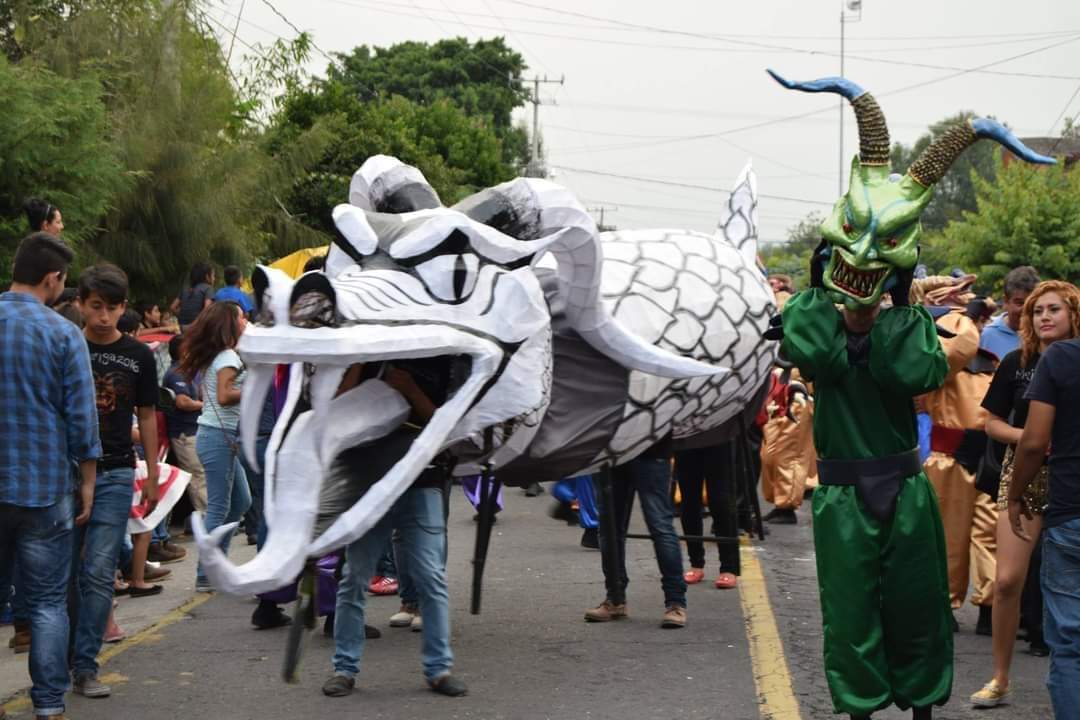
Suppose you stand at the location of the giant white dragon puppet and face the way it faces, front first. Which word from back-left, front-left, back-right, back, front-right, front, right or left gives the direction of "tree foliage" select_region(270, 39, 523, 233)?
back-right

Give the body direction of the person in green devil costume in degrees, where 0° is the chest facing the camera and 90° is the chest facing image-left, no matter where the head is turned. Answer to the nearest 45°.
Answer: approximately 0°

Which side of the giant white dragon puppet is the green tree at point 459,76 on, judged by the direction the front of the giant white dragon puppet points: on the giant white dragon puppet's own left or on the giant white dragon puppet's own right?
on the giant white dragon puppet's own right

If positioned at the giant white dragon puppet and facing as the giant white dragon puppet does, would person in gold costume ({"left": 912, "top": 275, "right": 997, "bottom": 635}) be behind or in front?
behind

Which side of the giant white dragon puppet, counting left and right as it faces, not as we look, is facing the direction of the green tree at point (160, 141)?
right

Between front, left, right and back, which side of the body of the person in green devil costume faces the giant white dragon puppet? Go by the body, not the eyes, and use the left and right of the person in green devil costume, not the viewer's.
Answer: right

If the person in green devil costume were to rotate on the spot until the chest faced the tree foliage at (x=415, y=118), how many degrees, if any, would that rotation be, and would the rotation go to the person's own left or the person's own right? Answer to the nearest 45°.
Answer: approximately 135° to the person's own right

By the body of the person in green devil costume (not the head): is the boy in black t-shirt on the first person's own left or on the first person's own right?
on the first person's own right

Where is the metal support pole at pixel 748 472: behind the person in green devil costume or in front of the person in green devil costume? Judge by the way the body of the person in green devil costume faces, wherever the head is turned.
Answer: behind

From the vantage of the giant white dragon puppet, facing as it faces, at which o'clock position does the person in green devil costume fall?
The person in green devil costume is roughly at 8 o'clock from the giant white dragon puppet.
